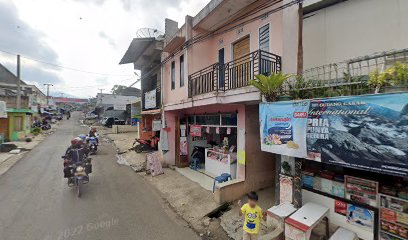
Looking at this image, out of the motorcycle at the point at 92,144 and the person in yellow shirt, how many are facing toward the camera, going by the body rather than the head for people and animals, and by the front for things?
2

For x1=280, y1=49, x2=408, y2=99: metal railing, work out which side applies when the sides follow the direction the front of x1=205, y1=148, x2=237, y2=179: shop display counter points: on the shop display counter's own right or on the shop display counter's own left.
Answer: on the shop display counter's own left

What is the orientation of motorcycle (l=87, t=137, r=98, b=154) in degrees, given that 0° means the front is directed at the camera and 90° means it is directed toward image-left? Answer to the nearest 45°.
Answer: approximately 0°

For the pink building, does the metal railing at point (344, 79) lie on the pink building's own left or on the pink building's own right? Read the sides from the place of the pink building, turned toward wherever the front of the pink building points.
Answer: on the pink building's own left

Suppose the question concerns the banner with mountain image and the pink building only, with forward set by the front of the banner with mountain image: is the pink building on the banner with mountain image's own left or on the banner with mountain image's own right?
on the banner with mountain image's own right

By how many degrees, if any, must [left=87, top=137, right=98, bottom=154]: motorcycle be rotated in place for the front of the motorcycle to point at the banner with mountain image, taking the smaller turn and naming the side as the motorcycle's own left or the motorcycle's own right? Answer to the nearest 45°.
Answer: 0° — it already faces it

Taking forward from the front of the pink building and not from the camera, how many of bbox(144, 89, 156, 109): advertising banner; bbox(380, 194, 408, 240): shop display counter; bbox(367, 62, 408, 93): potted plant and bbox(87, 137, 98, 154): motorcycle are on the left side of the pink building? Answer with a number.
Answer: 2
